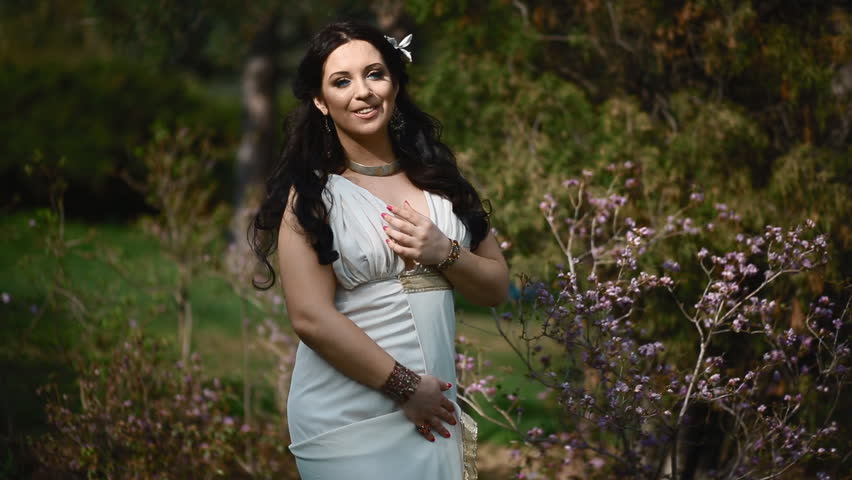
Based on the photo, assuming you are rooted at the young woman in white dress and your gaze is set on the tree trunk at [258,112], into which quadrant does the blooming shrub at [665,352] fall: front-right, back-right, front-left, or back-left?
front-right

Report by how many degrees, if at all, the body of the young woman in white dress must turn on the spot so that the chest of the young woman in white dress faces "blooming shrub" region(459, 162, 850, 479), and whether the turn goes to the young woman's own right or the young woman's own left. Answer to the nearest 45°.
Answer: approximately 90° to the young woman's own left

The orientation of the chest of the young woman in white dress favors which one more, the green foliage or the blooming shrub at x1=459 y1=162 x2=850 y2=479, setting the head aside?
the blooming shrub

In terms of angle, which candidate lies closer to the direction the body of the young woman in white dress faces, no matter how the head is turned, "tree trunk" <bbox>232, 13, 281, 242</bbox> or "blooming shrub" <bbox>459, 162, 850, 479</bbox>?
the blooming shrub

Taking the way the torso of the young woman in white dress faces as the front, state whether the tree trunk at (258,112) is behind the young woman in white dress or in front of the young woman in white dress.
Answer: behind

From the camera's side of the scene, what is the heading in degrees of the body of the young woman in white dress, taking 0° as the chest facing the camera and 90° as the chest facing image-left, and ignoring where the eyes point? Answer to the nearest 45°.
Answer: approximately 315°

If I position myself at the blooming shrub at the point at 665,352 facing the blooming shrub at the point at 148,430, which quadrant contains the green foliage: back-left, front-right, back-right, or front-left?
front-right
